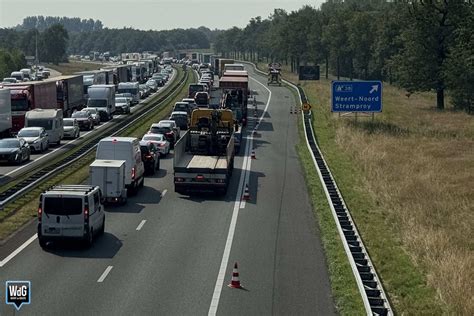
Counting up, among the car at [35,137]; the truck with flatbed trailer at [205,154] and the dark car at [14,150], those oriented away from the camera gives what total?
1

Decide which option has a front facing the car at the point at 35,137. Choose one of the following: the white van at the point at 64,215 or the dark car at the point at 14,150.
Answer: the white van

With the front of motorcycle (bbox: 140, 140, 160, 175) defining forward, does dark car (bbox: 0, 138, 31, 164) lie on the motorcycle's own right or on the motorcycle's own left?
on the motorcycle's own left

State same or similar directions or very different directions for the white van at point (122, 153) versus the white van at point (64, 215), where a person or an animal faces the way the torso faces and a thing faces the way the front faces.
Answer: same or similar directions

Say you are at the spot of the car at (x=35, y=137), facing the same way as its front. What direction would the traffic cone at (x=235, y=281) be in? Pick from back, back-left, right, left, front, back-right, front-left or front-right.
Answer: front-left

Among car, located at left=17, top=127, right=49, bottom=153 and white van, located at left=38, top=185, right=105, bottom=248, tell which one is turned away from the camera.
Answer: the white van

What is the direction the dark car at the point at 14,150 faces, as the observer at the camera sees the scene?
facing the viewer and to the left of the viewer

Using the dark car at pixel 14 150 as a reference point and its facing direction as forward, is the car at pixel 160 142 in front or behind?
behind

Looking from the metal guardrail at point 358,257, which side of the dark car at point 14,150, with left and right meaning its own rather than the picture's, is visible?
left

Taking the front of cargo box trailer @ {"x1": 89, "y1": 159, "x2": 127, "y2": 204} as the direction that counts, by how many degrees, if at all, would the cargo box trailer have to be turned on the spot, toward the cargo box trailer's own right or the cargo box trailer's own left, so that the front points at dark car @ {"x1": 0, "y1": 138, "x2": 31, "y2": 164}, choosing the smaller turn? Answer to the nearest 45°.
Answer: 0° — it already faces it

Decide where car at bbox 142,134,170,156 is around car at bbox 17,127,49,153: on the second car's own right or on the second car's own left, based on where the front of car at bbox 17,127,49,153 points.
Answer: on the second car's own left

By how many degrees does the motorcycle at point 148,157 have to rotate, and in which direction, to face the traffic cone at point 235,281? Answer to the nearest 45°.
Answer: approximately 180°

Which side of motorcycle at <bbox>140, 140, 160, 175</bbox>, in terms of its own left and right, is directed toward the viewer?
back

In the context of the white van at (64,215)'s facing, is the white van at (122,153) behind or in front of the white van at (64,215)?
in front

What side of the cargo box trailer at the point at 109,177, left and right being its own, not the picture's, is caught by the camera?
back

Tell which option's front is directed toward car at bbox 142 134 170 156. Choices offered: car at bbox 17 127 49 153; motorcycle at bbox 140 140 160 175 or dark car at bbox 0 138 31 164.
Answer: motorcycle at bbox 140 140 160 175

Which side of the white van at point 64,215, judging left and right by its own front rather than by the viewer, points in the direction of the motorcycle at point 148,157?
front

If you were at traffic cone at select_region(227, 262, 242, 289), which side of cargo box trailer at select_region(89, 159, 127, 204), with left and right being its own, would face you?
back

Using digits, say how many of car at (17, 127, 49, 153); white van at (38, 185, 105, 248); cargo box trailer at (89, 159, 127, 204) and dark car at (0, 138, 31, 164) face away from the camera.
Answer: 2

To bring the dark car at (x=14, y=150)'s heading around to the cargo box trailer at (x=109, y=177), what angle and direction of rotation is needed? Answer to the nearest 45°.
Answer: approximately 45° to its left

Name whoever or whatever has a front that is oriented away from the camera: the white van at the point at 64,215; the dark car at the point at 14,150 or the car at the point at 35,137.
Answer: the white van

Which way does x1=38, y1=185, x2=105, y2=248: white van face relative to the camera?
away from the camera
